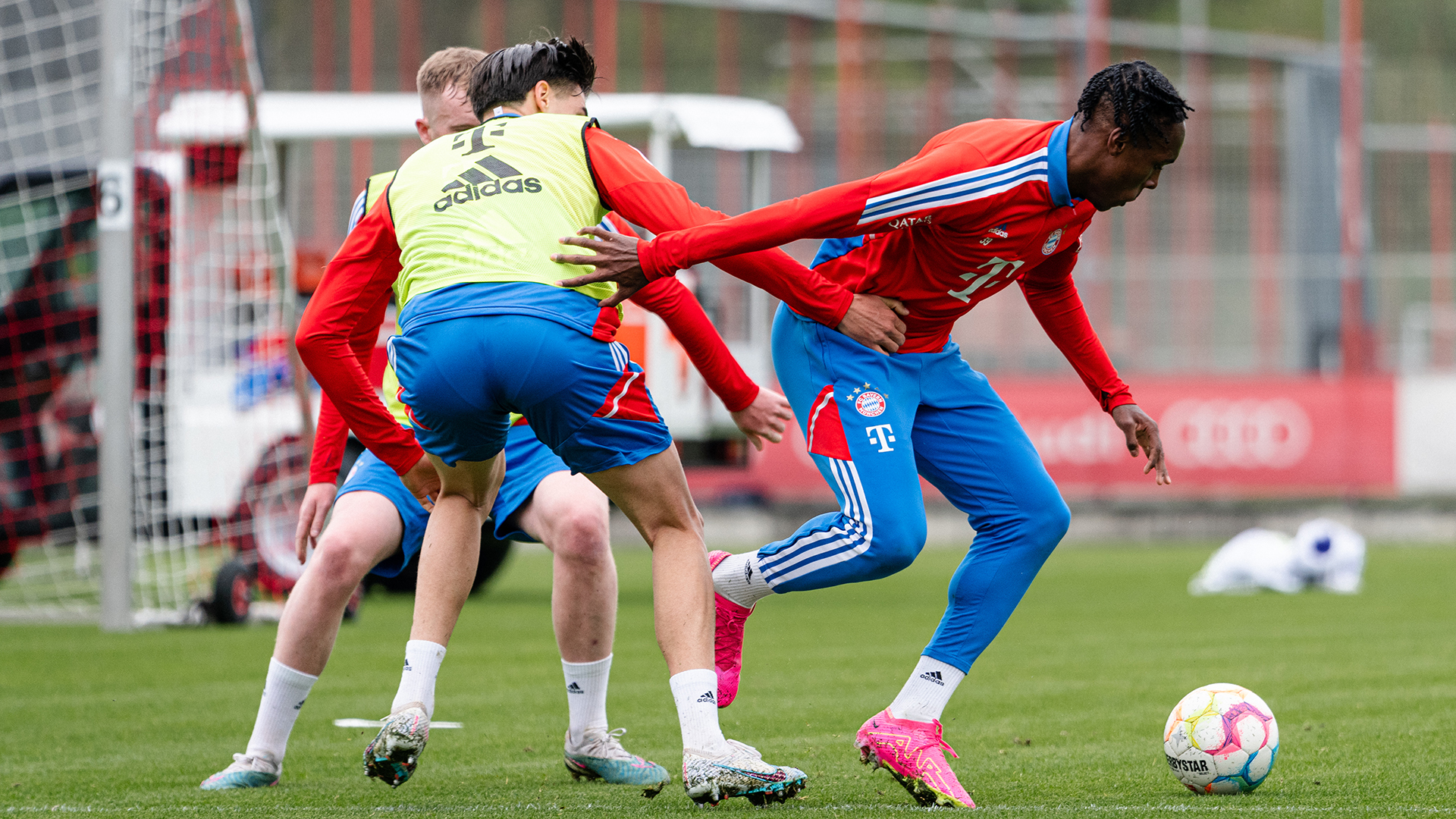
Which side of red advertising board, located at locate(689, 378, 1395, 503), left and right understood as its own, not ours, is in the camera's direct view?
front

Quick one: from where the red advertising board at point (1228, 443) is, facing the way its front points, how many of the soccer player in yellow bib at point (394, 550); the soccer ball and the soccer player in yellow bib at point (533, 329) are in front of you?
3

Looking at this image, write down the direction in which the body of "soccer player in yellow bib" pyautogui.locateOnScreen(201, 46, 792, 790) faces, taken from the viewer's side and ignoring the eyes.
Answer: toward the camera

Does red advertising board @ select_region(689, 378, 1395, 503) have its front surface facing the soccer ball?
yes

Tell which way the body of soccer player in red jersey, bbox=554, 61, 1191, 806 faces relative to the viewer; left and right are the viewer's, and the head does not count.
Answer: facing the viewer and to the right of the viewer

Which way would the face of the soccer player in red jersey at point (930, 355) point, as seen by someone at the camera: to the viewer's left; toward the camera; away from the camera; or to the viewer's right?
to the viewer's right

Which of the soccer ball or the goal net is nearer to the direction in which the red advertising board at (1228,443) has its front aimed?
the soccer ball

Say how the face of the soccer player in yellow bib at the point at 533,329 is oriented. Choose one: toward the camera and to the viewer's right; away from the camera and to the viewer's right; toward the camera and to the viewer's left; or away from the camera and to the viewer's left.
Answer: away from the camera and to the viewer's right

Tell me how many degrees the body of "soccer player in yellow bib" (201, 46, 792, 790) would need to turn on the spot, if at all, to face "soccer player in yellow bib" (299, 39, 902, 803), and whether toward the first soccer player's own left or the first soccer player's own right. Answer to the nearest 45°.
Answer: approximately 45° to the first soccer player's own left

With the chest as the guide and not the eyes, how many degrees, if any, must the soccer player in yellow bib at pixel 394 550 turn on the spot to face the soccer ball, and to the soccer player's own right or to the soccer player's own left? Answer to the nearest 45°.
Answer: approximately 90° to the soccer player's own left

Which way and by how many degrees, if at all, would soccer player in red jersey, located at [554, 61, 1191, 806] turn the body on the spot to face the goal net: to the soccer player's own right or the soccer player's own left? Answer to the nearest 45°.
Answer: approximately 180°

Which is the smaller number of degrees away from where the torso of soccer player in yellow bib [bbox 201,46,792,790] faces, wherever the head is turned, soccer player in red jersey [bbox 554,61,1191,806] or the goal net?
the soccer player in red jersey

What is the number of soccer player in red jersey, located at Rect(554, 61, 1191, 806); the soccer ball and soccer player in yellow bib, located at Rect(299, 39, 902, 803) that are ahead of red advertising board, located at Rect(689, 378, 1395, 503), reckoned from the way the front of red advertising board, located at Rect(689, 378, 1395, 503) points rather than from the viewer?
3
